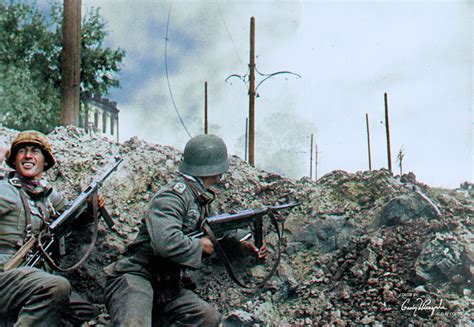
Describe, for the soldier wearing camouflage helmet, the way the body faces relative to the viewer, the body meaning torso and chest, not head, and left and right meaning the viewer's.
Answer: facing the viewer and to the right of the viewer

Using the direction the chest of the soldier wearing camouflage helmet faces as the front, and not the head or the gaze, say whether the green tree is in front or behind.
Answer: behind

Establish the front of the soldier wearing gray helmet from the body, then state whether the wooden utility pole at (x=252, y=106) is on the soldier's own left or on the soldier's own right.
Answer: on the soldier's own left

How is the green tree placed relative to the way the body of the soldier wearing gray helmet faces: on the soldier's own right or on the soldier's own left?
on the soldier's own left

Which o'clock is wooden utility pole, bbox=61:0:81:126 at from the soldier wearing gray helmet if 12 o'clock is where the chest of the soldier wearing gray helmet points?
The wooden utility pole is roughly at 8 o'clock from the soldier wearing gray helmet.

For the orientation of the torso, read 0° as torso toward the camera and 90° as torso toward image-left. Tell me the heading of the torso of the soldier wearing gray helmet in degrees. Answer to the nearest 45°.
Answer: approximately 270°

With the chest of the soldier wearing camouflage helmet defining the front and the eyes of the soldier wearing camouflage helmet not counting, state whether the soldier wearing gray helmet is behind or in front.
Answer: in front

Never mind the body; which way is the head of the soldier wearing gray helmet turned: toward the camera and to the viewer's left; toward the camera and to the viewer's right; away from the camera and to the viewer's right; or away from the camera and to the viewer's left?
away from the camera and to the viewer's right

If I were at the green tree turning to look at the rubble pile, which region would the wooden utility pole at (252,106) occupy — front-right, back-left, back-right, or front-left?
front-left

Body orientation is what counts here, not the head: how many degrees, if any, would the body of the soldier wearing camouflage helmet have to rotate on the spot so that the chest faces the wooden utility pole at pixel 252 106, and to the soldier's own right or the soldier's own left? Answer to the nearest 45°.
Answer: approximately 90° to the soldier's own left

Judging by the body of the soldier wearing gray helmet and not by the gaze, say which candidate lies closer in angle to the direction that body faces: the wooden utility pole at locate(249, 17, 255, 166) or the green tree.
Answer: the wooden utility pole

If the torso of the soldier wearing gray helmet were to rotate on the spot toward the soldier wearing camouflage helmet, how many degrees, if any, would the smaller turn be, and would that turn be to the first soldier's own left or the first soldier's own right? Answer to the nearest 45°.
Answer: approximately 180°

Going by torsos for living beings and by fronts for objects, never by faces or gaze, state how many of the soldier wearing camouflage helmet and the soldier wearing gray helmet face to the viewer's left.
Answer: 0

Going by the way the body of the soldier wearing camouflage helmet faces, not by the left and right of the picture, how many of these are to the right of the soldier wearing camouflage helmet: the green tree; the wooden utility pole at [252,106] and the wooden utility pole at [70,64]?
0
